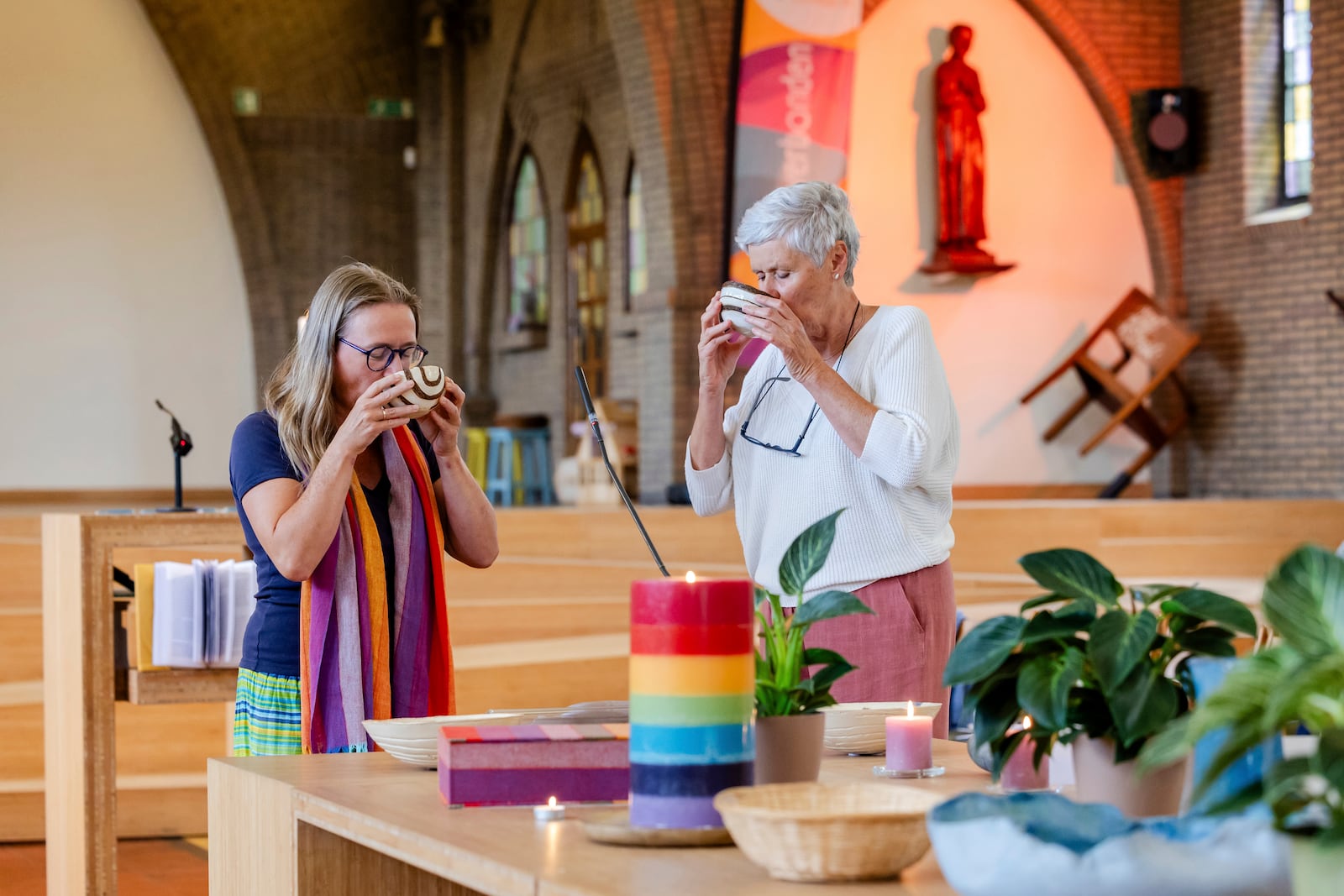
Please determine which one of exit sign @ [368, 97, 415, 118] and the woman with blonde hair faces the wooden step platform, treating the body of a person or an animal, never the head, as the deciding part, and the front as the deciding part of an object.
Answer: the exit sign

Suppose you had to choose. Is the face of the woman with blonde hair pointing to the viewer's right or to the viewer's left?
to the viewer's right

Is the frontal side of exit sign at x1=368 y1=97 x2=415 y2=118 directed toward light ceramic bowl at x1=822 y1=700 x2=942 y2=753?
yes

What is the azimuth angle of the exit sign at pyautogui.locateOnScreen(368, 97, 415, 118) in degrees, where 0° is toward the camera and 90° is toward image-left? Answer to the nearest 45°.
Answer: approximately 0°

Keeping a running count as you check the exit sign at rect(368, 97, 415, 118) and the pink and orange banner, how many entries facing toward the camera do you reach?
2

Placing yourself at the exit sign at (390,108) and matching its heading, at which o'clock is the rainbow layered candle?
The rainbow layered candle is roughly at 12 o'clock from the exit sign.
